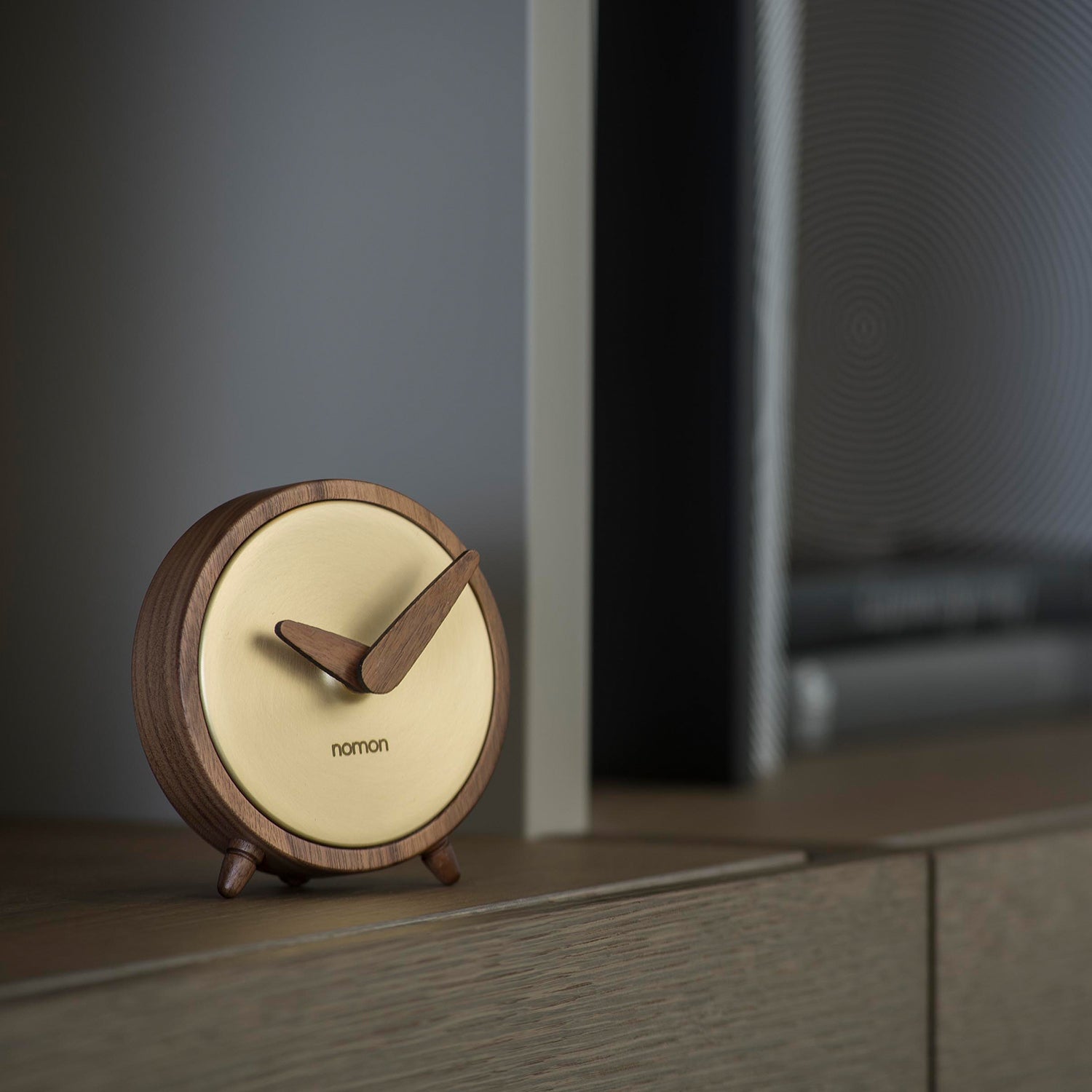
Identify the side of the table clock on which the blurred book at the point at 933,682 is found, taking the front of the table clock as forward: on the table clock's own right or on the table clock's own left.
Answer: on the table clock's own left

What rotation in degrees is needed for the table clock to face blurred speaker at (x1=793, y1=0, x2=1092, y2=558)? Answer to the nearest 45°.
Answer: approximately 90° to its left

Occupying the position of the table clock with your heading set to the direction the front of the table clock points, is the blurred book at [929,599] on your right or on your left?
on your left
